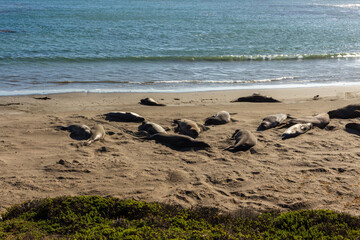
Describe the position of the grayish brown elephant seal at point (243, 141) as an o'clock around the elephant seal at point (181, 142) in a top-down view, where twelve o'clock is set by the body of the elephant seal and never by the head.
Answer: The grayish brown elephant seal is roughly at 6 o'clock from the elephant seal.

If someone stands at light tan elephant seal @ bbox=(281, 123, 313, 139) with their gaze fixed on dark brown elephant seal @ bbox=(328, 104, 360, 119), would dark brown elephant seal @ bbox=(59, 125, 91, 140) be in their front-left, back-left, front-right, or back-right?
back-left

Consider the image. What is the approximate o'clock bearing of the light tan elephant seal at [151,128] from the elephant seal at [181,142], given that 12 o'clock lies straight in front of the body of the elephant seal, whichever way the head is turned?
The light tan elephant seal is roughly at 2 o'clock from the elephant seal.

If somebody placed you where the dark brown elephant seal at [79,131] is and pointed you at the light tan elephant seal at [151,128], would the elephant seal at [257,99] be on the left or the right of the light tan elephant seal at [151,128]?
left

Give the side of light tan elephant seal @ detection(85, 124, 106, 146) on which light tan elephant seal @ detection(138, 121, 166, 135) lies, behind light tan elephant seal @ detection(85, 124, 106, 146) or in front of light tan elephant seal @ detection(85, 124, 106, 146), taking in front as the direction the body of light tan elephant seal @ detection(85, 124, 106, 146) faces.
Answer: in front

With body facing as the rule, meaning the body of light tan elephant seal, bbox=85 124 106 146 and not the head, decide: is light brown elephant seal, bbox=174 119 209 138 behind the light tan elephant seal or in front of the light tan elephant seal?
in front

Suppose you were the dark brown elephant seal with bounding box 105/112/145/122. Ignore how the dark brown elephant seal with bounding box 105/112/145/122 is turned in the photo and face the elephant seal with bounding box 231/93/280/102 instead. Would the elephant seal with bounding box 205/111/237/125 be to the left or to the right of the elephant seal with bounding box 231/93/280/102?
right

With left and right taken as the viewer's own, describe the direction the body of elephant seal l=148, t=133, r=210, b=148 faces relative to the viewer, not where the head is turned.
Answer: facing to the left of the viewer
